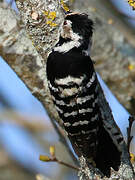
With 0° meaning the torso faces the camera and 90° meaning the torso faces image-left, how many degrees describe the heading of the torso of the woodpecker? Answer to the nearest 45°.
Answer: approximately 180°
